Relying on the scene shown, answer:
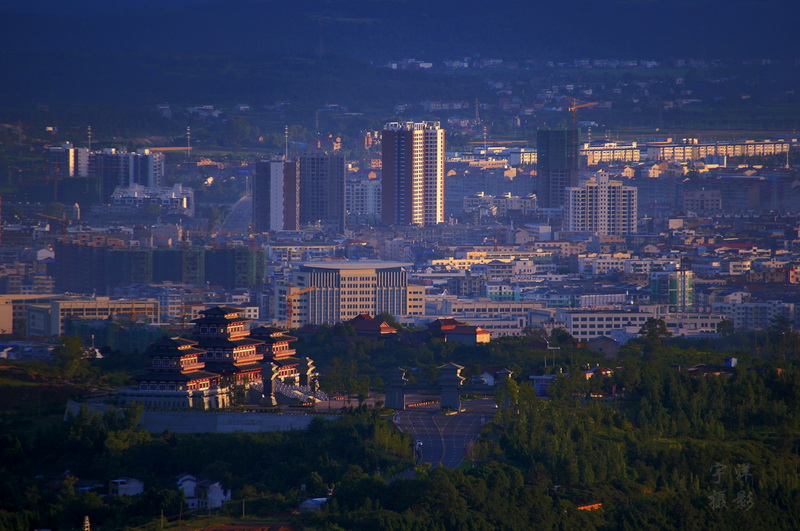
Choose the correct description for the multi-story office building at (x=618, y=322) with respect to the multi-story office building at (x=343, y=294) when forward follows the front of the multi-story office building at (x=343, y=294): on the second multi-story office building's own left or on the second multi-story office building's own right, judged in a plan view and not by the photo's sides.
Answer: on the second multi-story office building's own left

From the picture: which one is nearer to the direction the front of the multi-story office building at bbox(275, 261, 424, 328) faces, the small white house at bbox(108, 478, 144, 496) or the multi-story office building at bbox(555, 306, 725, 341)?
the small white house

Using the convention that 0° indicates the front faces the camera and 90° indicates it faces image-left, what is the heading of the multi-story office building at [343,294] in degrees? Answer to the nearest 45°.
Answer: approximately 0°

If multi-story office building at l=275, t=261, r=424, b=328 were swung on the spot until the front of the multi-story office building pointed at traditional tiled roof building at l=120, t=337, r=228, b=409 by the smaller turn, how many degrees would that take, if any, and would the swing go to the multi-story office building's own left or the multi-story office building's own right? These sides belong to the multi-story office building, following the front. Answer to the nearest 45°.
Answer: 0° — it already faces it
